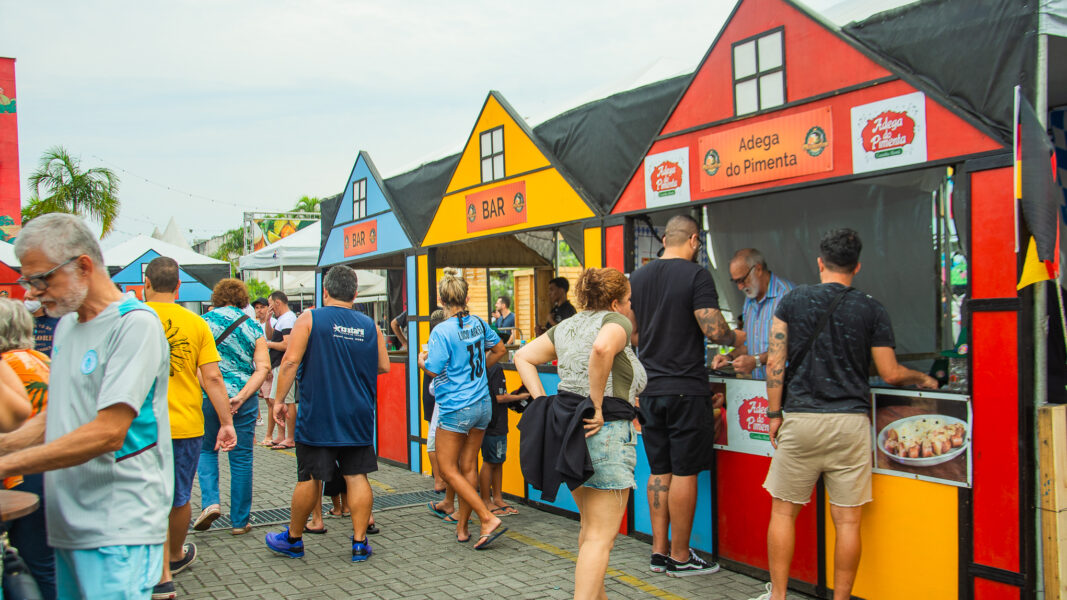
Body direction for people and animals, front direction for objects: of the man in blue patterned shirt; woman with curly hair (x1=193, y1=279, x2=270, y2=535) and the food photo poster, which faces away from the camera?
the woman with curly hair

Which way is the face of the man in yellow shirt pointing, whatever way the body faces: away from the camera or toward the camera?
away from the camera

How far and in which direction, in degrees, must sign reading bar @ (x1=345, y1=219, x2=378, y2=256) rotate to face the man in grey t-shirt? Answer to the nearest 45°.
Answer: approximately 45° to its left

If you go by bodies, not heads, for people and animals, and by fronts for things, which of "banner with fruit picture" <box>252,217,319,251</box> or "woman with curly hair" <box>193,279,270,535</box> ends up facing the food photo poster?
the banner with fruit picture

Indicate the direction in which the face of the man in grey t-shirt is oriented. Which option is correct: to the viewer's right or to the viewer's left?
to the viewer's left

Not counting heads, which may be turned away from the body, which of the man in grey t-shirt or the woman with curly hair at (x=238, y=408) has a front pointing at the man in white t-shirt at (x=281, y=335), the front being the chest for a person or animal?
the woman with curly hair

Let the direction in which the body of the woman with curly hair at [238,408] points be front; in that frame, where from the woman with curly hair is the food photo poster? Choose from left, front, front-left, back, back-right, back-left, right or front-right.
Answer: back-right

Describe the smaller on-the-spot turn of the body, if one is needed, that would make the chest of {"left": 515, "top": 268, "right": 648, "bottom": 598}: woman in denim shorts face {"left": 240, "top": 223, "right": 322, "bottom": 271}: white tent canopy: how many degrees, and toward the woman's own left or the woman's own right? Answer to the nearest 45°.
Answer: approximately 90° to the woman's own left

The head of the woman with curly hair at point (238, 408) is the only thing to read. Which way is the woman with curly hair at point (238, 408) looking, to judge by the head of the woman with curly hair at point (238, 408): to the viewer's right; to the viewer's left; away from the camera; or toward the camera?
away from the camera
